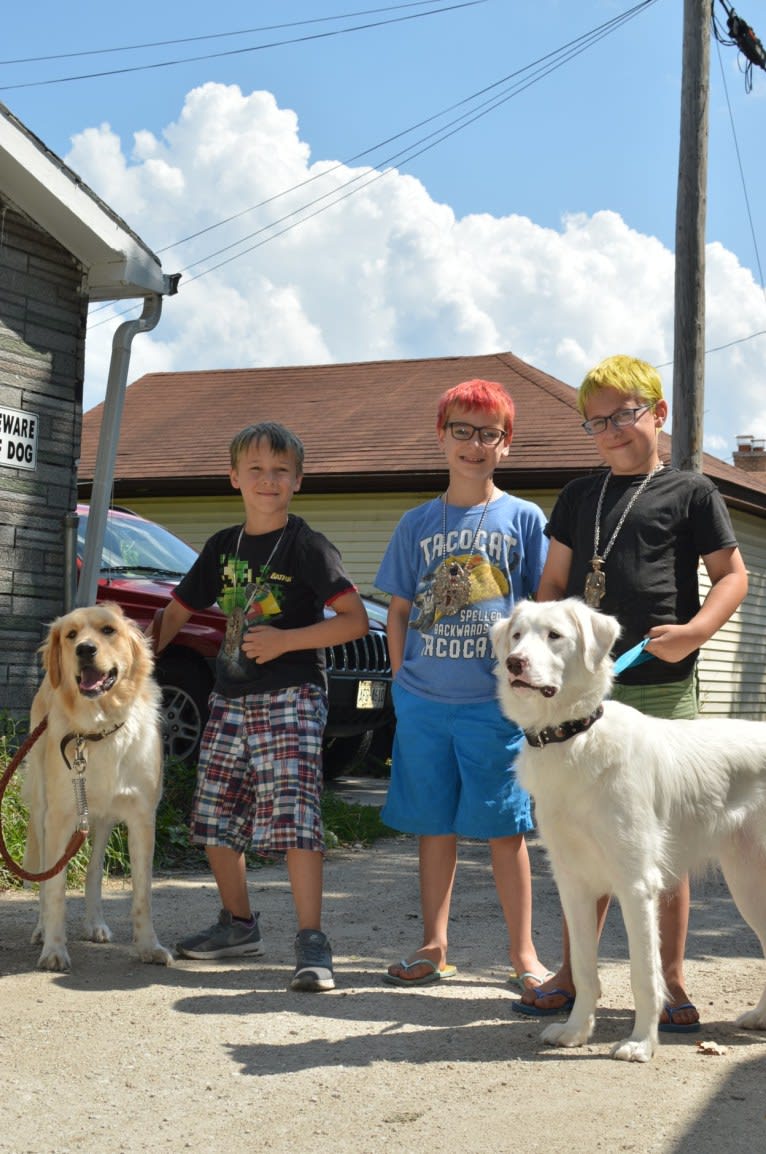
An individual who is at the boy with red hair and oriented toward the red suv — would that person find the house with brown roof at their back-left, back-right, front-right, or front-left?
front-right

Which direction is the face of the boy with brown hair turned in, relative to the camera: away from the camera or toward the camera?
toward the camera

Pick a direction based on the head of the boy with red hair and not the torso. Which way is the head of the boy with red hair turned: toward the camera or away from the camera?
toward the camera

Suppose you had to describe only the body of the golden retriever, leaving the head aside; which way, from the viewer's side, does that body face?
toward the camera

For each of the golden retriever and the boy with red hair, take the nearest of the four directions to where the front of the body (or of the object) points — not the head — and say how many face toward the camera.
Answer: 2

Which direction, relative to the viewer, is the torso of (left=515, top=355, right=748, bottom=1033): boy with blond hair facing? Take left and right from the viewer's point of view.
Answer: facing the viewer and to the left of the viewer

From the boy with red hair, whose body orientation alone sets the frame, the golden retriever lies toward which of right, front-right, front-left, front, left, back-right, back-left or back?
right

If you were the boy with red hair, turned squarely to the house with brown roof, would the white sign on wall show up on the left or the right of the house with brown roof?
left

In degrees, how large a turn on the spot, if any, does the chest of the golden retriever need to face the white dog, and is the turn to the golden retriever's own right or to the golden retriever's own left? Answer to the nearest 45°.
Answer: approximately 45° to the golden retriever's own left

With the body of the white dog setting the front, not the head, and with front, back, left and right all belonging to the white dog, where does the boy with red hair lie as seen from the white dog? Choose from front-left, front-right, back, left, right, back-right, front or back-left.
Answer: right

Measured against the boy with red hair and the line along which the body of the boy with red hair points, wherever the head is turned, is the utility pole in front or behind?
behind

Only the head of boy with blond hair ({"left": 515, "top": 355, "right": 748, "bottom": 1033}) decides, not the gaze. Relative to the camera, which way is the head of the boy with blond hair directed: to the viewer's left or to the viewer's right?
to the viewer's left

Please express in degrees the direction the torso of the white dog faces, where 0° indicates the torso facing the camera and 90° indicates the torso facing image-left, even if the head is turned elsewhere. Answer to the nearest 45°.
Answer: approximately 45°
